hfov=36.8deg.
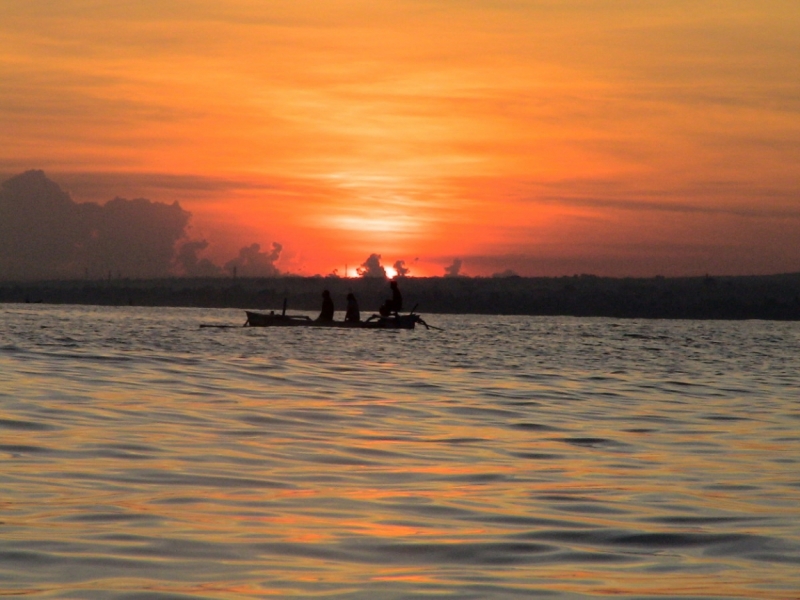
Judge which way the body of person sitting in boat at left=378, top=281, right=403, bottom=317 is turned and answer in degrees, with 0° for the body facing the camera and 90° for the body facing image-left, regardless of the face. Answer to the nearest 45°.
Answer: approximately 90°

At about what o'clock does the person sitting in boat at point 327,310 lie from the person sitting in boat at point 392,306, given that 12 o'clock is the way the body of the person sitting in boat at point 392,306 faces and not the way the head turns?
the person sitting in boat at point 327,310 is roughly at 11 o'clock from the person sitting in boat at point 392,306.
